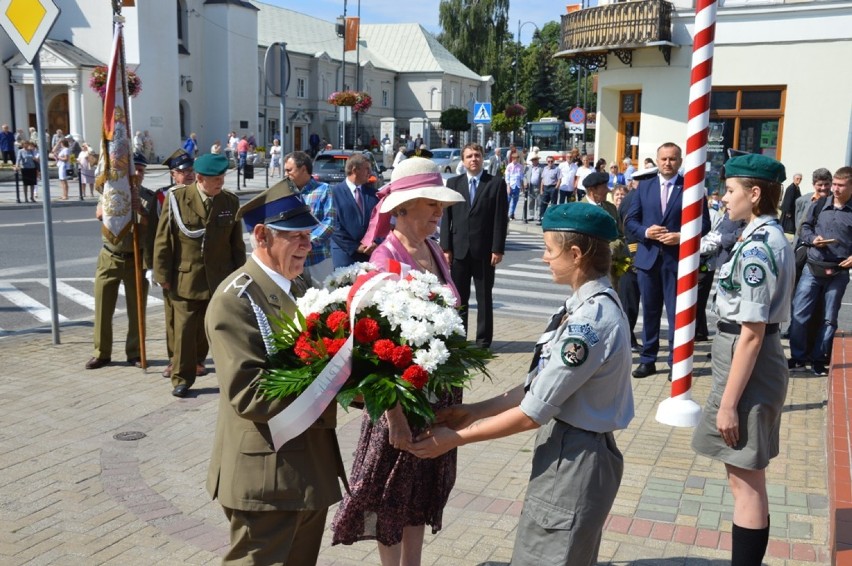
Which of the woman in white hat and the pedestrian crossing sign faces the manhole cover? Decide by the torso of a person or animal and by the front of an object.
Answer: the pedestrian crossing sign

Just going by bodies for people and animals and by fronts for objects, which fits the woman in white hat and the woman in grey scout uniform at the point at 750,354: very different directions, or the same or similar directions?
very different directions

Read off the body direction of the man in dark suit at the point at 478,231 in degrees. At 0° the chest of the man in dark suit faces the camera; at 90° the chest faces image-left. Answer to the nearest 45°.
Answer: approximately 0°

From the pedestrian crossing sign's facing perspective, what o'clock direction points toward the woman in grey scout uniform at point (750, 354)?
The woman in grey scout uniform is roughly at 12 o'clock from the pedestrian crossing sign.

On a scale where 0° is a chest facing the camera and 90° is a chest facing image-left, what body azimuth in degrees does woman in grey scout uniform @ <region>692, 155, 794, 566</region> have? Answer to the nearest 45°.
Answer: approximately 90°

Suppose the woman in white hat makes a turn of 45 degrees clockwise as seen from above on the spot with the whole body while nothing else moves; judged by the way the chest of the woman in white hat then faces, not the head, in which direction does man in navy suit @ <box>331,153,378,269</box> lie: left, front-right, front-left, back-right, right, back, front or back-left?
back

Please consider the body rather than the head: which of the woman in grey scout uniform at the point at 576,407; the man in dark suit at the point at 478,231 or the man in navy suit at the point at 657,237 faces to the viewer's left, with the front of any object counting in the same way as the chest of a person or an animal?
the woman in grey scout uniform

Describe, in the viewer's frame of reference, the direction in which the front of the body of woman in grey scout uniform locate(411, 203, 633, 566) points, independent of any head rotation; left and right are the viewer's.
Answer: facing to the left of the viewer

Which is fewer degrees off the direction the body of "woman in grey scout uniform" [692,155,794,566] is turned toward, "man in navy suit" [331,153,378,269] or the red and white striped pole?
the man in navy suit

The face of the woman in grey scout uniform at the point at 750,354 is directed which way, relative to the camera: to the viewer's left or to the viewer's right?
to the viewer's left
